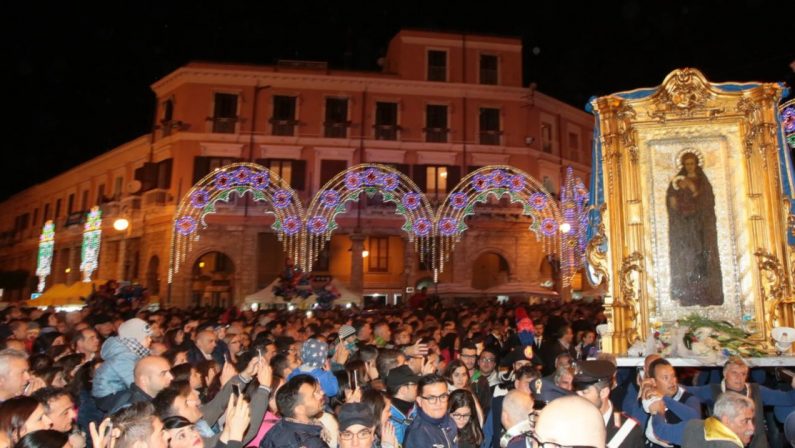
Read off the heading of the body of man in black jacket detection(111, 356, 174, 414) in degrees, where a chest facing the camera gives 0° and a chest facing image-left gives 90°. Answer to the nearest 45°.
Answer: approximately 270°

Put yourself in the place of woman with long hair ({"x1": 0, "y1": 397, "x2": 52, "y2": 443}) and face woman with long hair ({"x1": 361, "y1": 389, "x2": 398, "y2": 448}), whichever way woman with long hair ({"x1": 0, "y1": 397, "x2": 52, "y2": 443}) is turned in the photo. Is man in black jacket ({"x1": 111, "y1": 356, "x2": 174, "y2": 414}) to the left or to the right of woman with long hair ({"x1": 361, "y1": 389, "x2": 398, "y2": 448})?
left

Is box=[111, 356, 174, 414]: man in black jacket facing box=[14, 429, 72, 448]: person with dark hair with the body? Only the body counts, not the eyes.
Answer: no

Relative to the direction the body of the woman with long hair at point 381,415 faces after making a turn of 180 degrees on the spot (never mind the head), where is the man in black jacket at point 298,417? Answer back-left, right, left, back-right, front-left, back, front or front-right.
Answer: front-left
